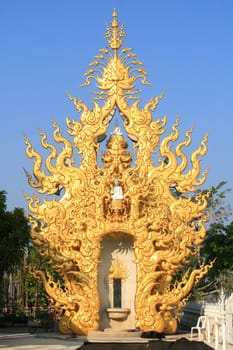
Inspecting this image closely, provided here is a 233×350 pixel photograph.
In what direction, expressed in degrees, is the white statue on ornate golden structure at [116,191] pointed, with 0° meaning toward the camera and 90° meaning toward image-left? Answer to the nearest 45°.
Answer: approximately 0°

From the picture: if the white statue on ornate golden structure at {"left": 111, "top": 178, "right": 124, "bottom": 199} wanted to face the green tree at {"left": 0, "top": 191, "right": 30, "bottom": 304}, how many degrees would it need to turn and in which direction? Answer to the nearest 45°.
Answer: approximately 135° to its right

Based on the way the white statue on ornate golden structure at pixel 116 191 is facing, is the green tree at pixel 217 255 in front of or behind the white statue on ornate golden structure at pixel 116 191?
behind
